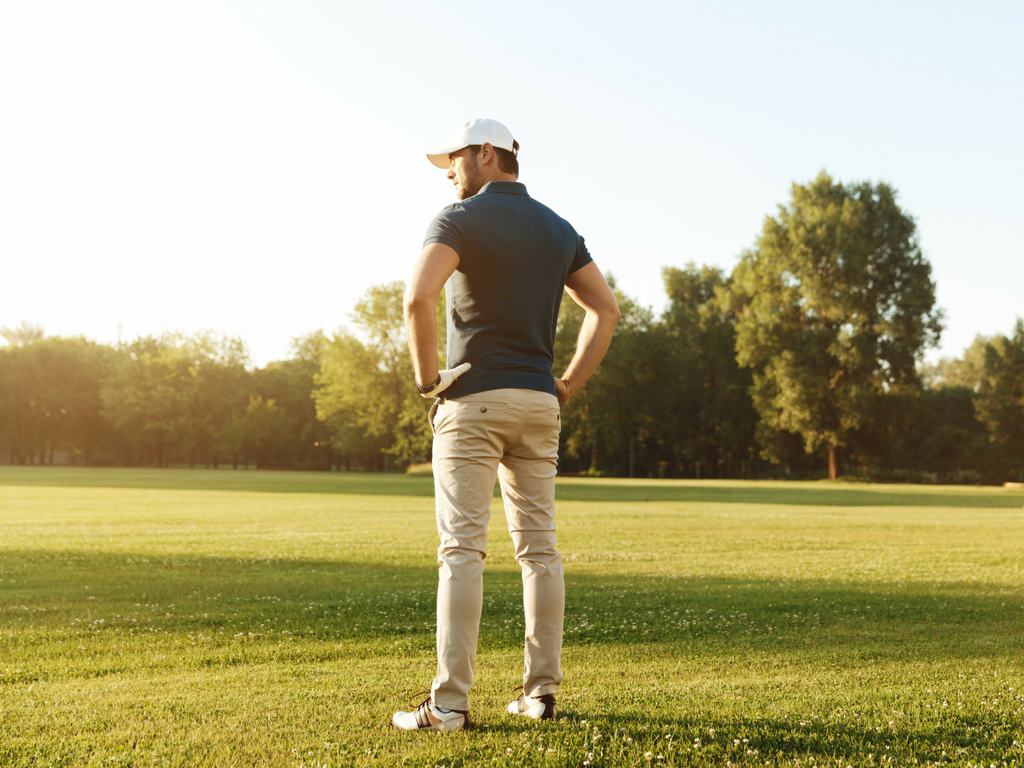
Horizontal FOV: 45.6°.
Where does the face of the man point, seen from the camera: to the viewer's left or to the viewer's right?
to the viewer's left

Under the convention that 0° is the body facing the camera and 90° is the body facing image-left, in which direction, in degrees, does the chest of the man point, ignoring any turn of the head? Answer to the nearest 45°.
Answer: approximately 135°
